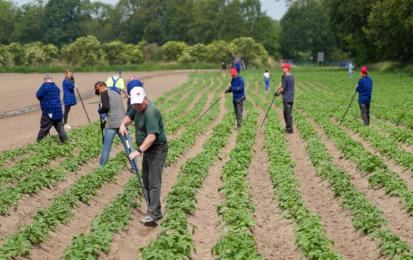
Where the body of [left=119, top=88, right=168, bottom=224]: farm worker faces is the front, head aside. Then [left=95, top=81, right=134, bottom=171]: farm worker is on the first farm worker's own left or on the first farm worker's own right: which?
on the first farm worker's own right

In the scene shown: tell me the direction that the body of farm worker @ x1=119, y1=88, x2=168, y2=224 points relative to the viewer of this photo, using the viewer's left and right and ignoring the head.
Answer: facing the viewer and to the left of the viewer

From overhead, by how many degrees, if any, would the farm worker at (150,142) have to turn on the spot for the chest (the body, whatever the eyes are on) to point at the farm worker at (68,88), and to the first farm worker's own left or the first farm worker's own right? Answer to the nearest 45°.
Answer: approximately 135° to the first farm worker's own right

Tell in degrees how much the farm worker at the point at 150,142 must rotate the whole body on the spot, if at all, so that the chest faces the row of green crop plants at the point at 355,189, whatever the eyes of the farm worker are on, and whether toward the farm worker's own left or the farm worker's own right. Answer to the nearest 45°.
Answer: approximately 135° to the farm worker's own left

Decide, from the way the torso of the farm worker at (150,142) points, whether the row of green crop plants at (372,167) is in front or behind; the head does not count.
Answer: behind

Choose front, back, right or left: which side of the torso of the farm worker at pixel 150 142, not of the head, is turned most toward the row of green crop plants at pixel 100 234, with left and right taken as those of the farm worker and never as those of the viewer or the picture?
front

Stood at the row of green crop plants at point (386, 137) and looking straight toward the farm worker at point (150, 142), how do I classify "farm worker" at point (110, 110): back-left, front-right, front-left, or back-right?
front-right

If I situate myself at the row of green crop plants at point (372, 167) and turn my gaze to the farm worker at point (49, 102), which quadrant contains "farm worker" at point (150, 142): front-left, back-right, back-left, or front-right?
front-left

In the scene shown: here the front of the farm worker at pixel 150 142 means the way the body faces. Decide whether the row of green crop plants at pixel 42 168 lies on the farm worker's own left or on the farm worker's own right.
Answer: on the farm worker's own right
